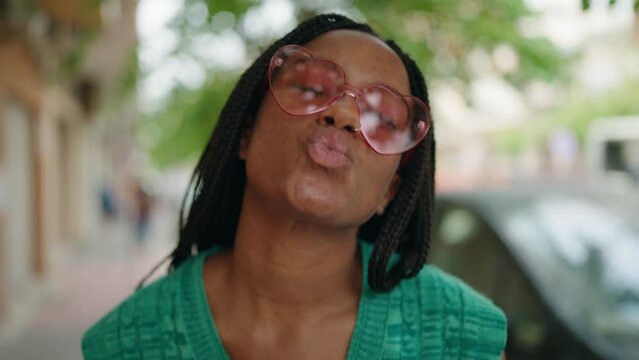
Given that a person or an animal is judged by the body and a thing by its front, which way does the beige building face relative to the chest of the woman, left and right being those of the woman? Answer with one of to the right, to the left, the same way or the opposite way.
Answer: to the left

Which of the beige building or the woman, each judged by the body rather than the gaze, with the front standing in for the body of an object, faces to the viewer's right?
the beige building

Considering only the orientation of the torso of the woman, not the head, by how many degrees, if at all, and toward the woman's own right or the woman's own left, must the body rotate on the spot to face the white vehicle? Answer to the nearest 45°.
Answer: approximately 135° to the woman's own left

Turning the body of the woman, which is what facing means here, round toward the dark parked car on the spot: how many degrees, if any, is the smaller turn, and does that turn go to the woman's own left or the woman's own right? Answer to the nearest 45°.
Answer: approximately 135° to the woman's own left

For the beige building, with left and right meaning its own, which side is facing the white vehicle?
front

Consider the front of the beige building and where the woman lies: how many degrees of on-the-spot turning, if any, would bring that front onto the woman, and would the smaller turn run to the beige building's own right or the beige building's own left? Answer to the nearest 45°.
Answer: approximately 90° to the beige building's own right

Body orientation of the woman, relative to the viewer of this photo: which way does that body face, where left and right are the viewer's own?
facing the viewer

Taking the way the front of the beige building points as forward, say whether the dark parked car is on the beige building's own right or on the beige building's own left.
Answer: on the beige building's own right

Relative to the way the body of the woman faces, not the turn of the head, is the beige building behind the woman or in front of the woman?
behind

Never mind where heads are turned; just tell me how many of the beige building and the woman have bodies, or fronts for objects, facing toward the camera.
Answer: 1

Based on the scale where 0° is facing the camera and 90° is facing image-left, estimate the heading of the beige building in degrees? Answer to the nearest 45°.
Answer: approximately 270°
